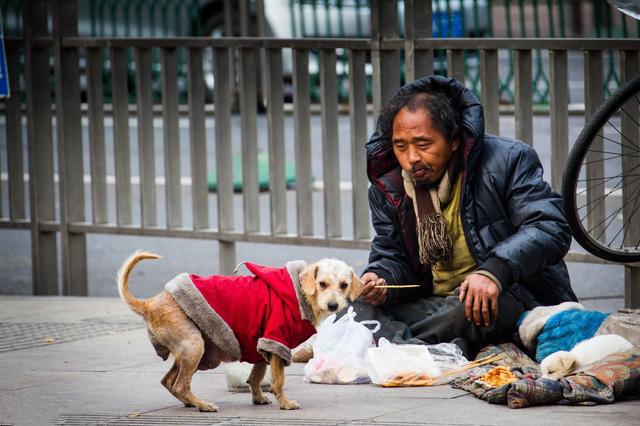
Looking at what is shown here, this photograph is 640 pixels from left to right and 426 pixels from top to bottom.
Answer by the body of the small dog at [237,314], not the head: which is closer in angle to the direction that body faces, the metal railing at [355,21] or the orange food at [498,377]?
the orange food

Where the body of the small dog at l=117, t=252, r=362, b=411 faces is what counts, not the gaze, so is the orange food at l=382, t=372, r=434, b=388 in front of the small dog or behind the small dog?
in front

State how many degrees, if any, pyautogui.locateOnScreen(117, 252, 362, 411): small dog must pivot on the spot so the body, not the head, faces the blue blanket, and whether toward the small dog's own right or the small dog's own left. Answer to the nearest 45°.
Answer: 0° — it already faces it

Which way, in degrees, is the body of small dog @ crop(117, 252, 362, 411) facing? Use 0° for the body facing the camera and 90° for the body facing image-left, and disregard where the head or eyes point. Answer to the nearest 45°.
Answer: approximately 270°

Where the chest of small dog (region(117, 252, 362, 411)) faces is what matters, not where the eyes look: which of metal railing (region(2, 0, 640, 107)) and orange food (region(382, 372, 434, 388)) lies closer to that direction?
the orange food

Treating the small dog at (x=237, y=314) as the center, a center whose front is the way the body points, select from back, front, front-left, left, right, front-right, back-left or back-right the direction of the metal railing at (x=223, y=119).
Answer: left

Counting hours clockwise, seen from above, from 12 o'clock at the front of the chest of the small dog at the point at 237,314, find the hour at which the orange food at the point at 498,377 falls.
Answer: The orange food is roughly at 12 o'clock from the small dog.

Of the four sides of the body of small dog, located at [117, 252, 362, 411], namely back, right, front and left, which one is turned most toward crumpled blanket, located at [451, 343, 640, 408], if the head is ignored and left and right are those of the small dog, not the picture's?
front

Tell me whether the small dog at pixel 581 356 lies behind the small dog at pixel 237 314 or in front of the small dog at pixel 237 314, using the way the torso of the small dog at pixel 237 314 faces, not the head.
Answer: in front

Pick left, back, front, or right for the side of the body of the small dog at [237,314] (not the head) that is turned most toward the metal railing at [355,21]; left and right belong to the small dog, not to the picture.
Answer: left
